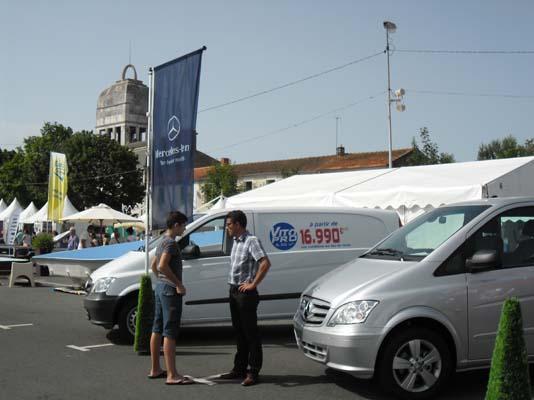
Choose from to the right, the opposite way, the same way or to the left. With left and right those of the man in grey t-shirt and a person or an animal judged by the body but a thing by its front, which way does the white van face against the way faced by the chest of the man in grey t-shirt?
the opposite way

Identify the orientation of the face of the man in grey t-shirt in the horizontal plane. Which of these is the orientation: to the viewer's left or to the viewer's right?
to the viewer's right

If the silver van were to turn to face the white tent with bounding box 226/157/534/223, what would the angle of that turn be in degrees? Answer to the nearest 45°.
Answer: approximately 135° to its right

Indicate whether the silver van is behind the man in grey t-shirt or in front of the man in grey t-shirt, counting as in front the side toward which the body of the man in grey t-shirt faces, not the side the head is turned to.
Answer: in front

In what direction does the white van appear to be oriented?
to the viewer's left

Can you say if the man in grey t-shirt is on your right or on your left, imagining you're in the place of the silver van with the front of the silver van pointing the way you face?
on your right

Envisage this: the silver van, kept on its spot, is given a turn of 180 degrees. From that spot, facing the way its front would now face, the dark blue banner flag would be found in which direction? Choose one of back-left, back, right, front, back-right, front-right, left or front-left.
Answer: left

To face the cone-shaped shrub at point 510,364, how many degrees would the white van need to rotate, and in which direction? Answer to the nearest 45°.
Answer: approximately 90° to its left

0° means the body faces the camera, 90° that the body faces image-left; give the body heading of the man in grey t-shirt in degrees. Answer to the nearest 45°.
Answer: approximately 270°

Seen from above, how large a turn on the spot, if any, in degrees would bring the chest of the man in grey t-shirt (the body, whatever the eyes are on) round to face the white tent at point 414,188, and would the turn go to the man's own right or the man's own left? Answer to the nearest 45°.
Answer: approximately 45° to the man's own left

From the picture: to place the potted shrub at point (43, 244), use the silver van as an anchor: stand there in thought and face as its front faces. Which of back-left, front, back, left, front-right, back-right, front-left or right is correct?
right

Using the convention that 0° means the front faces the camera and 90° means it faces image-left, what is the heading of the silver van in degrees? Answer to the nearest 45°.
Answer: approximately 45°

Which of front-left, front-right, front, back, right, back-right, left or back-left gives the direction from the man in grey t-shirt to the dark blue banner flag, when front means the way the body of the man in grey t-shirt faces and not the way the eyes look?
left

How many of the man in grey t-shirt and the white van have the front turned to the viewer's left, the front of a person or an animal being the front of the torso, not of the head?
1

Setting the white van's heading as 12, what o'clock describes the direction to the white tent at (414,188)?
The white tent is roughly at 4 o'clock from the white van.
